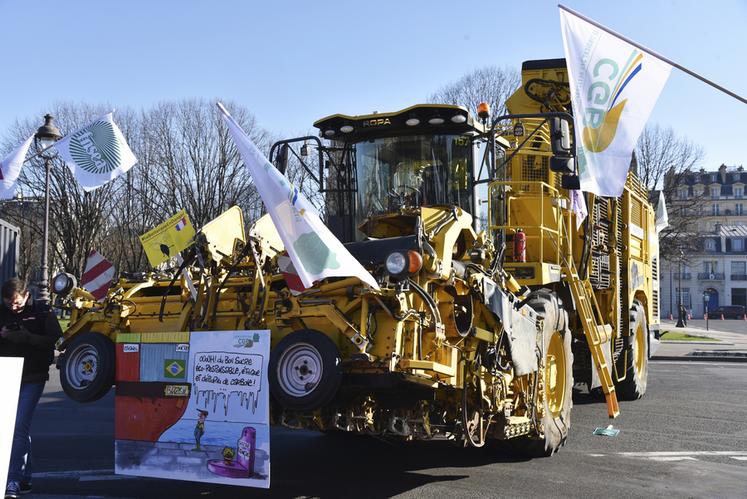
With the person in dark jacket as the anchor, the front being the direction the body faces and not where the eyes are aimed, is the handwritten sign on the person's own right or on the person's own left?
on the person's own left

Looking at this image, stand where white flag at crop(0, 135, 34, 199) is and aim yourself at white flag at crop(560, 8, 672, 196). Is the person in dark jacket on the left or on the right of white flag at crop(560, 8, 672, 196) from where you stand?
right

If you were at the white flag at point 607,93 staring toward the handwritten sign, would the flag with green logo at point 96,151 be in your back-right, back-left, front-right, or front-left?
front-right

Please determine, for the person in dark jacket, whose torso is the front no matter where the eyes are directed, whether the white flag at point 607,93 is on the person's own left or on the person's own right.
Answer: on the person's own left

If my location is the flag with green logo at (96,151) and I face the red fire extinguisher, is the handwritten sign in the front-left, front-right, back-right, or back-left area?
front-right
